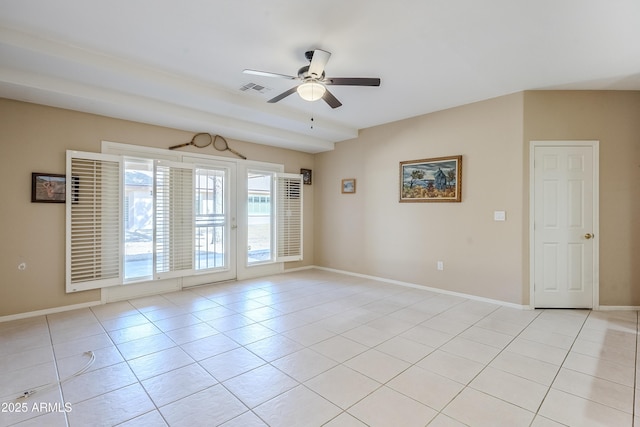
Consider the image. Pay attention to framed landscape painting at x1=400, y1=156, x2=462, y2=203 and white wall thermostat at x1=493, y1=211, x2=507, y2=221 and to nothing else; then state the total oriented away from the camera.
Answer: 0

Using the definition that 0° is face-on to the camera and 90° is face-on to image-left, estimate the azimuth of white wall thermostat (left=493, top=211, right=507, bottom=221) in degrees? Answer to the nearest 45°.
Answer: approximately 0°

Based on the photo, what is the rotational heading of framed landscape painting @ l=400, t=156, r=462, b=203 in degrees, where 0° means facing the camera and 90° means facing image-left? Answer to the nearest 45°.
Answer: approximately 45°

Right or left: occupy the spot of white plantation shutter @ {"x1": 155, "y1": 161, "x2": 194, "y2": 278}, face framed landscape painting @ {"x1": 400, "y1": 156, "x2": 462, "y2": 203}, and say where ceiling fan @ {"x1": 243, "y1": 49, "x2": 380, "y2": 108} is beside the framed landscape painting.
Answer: right

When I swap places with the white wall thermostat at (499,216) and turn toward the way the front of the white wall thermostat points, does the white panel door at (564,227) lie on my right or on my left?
on my left

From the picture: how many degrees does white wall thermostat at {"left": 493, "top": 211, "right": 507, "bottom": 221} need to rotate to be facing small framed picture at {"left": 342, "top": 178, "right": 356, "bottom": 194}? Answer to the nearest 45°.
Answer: approximately 90° to its right

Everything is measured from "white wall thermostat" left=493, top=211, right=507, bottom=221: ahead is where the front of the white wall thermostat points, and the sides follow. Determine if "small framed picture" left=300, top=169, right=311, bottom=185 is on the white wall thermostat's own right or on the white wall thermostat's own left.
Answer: on the white wall thermostat's own right

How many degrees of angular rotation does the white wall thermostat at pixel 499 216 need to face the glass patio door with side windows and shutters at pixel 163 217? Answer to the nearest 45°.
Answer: approximately 45° to its right

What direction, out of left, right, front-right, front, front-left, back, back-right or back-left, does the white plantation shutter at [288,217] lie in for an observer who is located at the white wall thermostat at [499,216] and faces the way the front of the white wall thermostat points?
right

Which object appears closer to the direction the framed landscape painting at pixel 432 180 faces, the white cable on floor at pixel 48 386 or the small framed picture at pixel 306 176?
the white cable on floor

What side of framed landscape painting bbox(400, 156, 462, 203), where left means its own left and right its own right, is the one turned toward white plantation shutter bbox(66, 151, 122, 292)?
front

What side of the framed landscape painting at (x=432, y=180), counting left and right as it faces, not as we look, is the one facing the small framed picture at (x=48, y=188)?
front

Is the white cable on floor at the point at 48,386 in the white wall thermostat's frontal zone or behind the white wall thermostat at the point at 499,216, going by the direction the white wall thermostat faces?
frontal zone

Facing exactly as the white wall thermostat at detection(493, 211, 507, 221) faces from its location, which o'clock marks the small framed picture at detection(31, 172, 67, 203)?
The small framed picture is roughly at 2 o'clock from the white wall thermostat.

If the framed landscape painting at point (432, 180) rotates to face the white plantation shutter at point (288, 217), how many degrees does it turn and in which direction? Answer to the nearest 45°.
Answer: approximately 45° to its right

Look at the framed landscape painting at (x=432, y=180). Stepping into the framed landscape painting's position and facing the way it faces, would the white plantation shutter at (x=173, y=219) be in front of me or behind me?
in front

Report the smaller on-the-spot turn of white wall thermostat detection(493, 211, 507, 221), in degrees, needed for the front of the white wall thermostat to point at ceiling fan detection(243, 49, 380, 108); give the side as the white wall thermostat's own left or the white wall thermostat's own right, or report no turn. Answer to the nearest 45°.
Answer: approximately 45° to the white wall thermostat's own right
